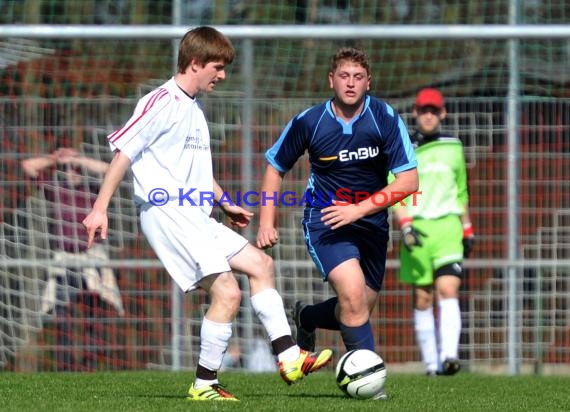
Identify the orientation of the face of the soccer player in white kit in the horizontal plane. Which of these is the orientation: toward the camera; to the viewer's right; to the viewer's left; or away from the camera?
to the viewer's right

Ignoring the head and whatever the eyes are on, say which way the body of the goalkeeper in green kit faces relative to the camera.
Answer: toward the camera

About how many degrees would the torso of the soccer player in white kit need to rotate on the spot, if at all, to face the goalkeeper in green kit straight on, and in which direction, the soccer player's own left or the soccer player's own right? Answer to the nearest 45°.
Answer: approximately 45° to the soccer player's own left

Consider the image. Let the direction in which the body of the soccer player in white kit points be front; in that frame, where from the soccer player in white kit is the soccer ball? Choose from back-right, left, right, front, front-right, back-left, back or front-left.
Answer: front

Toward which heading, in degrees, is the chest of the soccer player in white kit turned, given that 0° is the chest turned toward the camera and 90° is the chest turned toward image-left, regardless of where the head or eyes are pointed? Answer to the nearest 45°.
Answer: approximately 270°

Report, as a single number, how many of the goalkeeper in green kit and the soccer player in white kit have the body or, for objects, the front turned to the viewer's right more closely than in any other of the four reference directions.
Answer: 1

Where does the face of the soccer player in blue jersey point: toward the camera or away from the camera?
toward the camera

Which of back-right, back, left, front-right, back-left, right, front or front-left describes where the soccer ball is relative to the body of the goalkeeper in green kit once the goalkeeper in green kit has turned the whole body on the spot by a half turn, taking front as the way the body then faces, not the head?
back

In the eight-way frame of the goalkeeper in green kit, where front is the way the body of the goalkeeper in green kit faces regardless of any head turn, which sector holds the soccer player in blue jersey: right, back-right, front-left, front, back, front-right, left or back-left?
front
